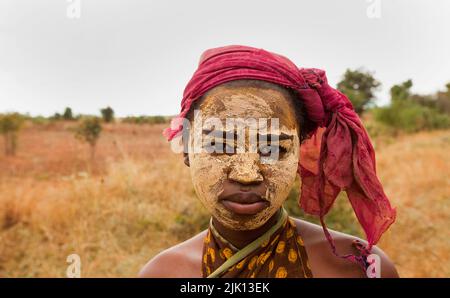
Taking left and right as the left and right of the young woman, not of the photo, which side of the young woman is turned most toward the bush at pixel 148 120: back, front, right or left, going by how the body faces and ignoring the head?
back

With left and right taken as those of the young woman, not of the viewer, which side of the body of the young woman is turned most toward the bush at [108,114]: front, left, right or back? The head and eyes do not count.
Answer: back

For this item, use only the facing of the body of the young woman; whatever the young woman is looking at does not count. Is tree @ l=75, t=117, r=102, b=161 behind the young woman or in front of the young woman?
behind

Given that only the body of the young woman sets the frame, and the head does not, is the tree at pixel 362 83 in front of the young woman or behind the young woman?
behind

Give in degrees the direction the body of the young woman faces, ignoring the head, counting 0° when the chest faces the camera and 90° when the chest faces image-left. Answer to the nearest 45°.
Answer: approximately 0°

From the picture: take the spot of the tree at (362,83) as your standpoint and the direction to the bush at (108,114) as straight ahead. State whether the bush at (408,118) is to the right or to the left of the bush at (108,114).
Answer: left

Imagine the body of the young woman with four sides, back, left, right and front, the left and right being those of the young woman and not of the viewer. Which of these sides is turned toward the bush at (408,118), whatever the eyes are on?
back

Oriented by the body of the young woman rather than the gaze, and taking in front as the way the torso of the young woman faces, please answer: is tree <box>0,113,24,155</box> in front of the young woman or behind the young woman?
behind

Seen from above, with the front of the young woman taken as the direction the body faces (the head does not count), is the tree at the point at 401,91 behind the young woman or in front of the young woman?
behind
